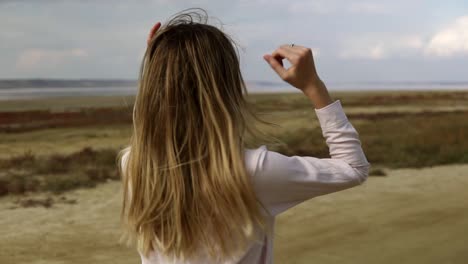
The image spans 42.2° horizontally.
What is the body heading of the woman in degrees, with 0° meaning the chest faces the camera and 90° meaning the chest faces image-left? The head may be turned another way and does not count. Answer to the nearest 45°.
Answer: approximately 180°

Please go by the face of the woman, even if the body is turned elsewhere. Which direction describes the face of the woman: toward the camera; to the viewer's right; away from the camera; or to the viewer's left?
away from the camera
